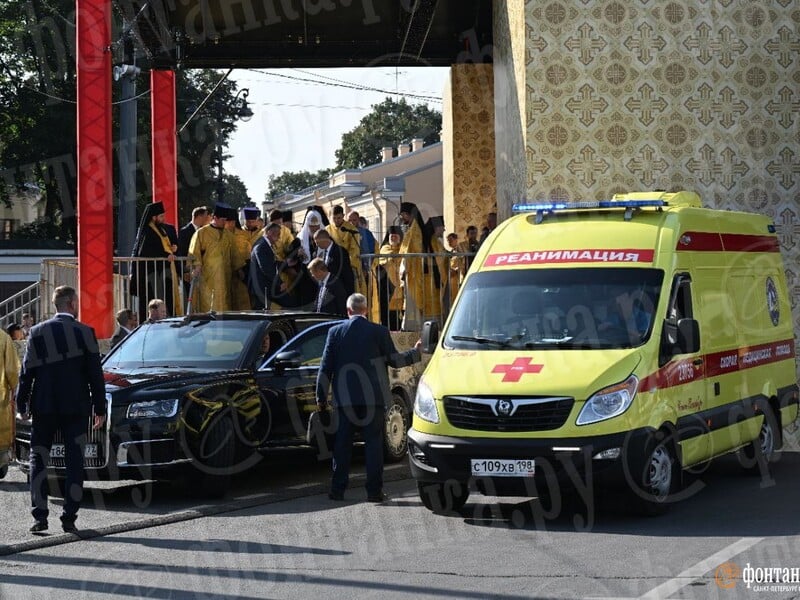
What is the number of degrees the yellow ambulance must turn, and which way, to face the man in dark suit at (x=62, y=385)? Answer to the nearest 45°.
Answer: approximately 45° to its right

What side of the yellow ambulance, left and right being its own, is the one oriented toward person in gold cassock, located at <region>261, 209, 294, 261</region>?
right

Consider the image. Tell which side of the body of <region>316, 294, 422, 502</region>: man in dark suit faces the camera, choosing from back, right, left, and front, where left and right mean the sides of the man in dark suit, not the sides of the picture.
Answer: back

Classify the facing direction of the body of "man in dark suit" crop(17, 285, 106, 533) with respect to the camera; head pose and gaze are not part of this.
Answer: away from the camera

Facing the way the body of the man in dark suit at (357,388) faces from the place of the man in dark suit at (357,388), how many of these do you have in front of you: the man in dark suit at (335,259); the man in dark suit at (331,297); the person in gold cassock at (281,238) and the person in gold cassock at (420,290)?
4
